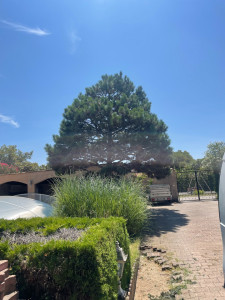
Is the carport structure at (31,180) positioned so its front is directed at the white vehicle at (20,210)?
yes

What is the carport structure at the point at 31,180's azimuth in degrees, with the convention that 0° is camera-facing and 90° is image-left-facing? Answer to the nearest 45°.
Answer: approximately 0°

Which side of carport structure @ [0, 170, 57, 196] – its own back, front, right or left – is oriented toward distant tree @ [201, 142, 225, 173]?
left

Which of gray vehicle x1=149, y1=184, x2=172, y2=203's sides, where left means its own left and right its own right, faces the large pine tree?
back

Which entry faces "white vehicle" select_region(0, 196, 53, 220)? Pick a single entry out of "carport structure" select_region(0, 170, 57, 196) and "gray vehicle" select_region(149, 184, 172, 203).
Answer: the carport structure
